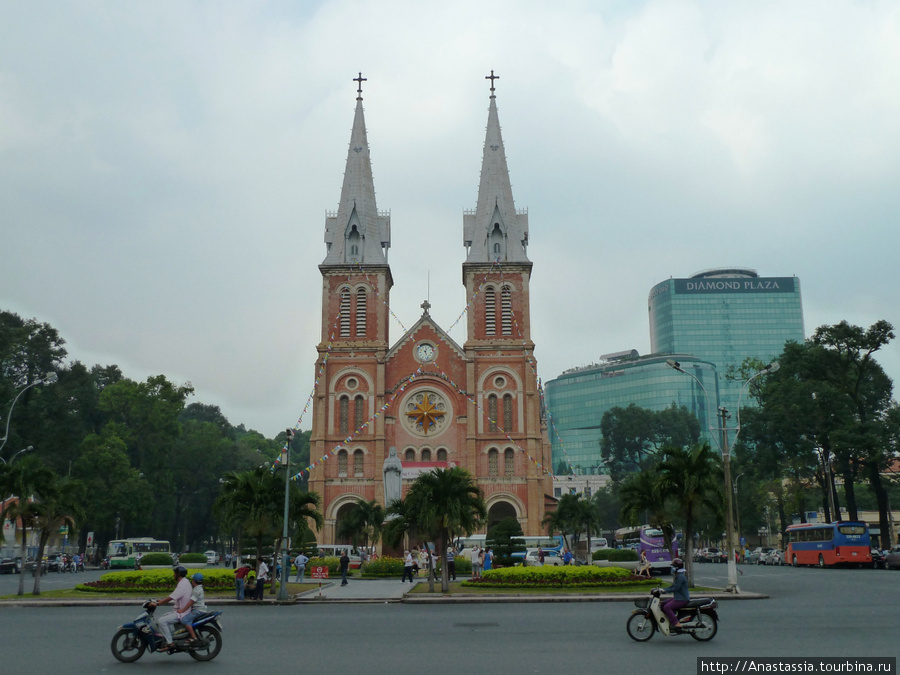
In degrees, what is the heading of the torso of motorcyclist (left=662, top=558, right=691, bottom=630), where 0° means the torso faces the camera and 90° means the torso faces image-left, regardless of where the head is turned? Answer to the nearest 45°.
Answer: approximately 90°

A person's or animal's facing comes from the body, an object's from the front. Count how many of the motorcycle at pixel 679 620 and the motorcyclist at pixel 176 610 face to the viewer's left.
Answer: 2

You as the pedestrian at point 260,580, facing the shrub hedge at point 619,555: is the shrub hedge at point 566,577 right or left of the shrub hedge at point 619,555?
right

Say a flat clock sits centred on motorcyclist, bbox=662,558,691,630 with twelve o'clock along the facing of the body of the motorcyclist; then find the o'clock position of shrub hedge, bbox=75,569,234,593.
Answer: The shrub hedge is roughly at 1 o'clock from the motorcyclist.

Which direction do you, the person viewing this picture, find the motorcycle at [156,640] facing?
facing to the left of the viewer

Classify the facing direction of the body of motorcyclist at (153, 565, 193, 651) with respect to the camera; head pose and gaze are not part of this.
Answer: to the viewer's left
